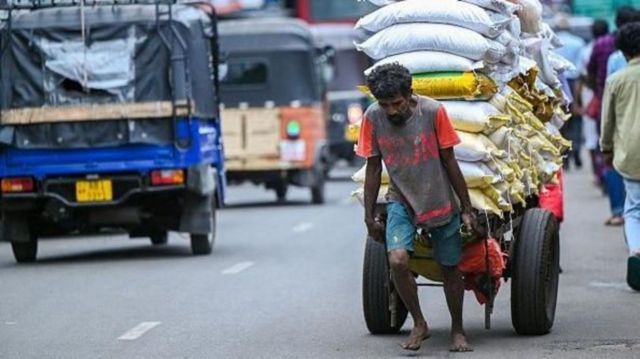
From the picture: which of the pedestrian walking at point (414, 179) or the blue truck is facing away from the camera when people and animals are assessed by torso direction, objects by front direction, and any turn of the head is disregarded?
the blue truck

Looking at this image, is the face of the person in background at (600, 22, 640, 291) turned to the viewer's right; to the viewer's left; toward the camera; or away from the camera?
away from the camera

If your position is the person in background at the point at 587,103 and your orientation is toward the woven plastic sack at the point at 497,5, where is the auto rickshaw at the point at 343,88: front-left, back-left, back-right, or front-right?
back-right

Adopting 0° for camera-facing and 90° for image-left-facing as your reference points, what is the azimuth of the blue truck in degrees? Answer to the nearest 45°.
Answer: approximately 180°

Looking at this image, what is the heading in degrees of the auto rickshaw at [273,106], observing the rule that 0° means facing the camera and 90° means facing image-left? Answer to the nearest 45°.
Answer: approximately 180°

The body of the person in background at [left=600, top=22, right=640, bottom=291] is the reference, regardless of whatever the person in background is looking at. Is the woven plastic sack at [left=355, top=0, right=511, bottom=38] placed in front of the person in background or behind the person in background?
behind

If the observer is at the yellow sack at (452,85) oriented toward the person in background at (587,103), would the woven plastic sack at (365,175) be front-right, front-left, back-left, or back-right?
back-left
